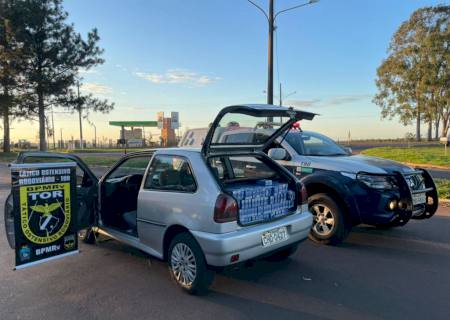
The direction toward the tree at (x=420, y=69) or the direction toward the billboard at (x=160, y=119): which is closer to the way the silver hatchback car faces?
the billboard

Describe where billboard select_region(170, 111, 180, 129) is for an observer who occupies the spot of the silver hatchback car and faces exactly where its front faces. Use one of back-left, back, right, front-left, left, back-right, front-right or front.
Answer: front-right

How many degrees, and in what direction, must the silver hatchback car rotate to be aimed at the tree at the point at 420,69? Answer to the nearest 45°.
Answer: approximately 90° to its right

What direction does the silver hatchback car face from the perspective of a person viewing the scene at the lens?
facing away from the viewer and to the left of the viewer

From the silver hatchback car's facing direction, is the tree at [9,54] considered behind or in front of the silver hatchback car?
in front

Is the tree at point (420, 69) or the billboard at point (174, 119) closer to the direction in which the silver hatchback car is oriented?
the billboard

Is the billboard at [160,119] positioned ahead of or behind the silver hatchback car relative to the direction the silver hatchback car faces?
ahead

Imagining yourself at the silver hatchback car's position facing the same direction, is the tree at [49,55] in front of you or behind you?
in front
